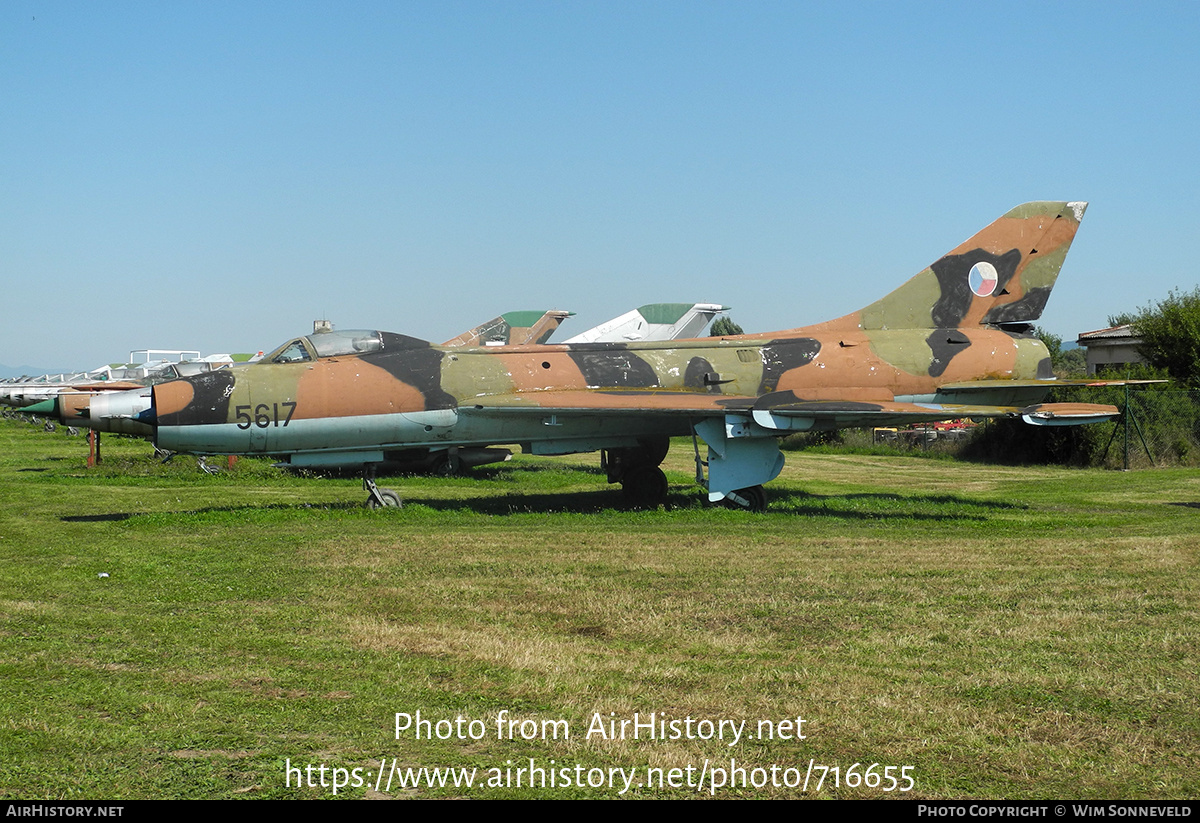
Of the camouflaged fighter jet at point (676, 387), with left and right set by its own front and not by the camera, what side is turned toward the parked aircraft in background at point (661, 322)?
right

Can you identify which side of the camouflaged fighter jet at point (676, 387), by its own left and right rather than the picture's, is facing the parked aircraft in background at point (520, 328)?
right

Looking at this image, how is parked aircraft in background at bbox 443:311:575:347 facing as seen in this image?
to the viewer's left

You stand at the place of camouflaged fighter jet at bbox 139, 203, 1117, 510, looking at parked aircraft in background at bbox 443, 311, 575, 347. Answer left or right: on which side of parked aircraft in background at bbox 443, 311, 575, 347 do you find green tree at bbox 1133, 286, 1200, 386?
right

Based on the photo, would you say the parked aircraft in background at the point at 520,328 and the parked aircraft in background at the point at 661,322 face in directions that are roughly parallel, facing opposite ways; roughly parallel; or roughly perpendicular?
roughly parallel

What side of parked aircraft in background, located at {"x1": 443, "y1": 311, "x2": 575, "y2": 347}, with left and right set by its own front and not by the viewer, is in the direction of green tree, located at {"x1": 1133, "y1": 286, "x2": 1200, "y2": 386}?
back

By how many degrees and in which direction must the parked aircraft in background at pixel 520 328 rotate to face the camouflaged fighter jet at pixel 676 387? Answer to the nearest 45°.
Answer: approximately 90° to its left

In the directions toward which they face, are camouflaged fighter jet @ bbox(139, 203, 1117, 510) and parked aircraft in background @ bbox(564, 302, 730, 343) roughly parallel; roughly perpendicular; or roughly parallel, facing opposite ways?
roughly parallel

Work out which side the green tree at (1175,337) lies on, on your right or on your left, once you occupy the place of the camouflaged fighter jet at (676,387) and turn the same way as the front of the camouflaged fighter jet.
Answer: on your right

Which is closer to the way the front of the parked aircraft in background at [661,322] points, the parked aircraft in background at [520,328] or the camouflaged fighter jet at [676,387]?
the parked aircraft in background

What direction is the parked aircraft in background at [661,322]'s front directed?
to the viewer's left

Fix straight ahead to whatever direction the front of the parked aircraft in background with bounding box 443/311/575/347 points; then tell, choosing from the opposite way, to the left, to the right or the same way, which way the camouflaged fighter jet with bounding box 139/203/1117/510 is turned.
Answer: the same way

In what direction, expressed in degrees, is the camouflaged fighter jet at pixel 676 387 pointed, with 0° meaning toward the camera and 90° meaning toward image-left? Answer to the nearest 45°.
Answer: approximately 90°

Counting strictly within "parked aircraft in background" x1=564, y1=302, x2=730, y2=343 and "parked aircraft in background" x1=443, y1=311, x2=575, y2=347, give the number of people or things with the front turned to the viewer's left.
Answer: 2

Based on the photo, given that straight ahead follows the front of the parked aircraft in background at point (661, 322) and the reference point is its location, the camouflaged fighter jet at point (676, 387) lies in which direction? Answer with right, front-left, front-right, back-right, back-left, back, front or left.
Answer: left
